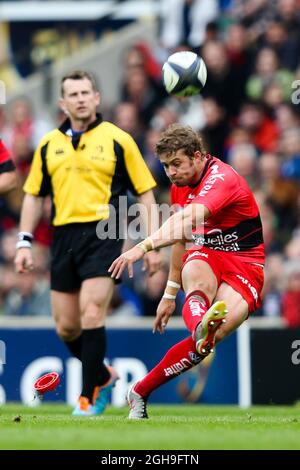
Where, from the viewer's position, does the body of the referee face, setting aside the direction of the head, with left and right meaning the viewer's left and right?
facing the viewer
